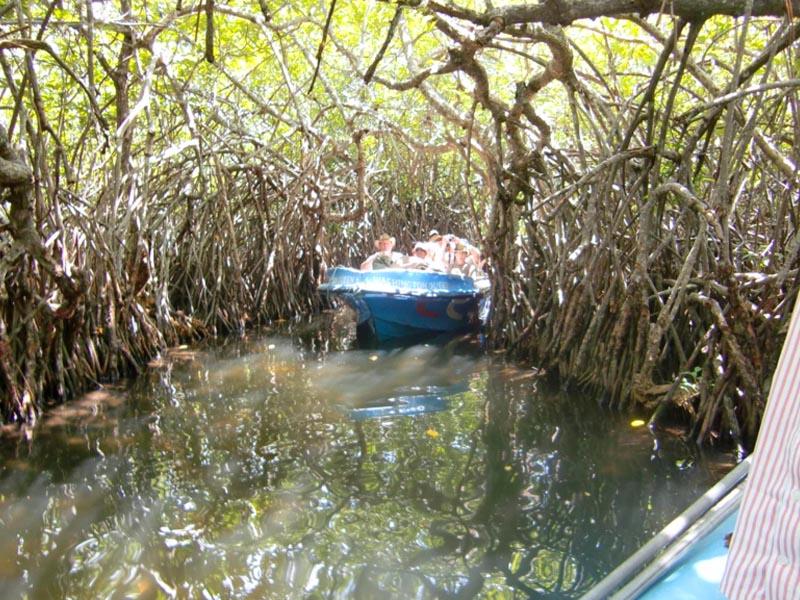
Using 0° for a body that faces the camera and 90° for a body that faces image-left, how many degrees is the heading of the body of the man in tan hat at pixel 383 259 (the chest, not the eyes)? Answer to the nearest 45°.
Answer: approximately 0°

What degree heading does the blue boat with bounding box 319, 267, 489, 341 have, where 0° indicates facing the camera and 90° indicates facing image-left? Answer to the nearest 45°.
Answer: approximately 45°
